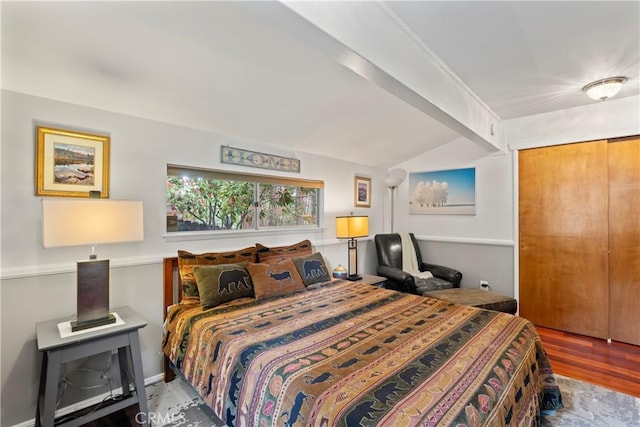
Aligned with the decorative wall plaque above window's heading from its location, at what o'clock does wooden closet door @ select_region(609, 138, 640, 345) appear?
The wooden closet door is roughly at 11 o'clock from the decorative wall plaque above window.

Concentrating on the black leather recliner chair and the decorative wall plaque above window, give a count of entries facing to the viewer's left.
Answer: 0

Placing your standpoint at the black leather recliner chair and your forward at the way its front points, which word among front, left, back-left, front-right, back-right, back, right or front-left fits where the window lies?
right

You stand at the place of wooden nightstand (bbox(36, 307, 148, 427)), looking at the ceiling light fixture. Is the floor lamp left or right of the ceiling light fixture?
left

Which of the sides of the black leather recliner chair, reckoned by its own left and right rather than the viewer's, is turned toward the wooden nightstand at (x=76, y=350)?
right

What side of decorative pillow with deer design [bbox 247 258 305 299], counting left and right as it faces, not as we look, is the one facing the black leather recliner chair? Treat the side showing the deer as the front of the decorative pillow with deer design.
left

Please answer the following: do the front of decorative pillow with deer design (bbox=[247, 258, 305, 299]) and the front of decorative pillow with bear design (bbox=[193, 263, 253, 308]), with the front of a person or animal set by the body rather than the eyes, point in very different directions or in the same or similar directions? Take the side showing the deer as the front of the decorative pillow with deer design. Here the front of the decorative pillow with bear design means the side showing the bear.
same or similar directions

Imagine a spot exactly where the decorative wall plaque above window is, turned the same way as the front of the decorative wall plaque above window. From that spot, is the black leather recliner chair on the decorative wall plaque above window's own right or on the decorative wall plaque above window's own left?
on the decorative wall plaque above window's own left

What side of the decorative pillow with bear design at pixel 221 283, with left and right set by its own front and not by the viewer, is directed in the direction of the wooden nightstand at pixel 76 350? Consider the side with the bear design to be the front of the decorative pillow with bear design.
right

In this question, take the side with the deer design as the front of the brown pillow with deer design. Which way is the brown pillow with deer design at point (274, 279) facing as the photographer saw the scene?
facing the viewer and to the right of the viewer

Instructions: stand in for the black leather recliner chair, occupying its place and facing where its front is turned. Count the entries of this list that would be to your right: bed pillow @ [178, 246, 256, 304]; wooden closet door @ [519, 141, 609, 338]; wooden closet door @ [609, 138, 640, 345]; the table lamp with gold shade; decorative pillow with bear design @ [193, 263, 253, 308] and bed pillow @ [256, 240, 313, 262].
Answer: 4

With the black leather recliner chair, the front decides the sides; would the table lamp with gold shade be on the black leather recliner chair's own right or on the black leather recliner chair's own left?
on the black leather recliner chair's own right
